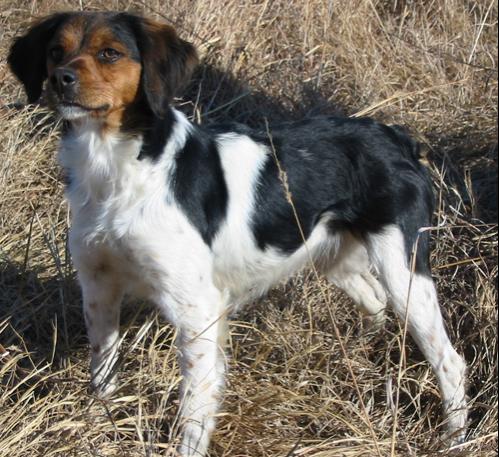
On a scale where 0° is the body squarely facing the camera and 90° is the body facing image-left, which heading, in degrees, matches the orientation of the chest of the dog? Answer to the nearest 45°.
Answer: approximately 45°
